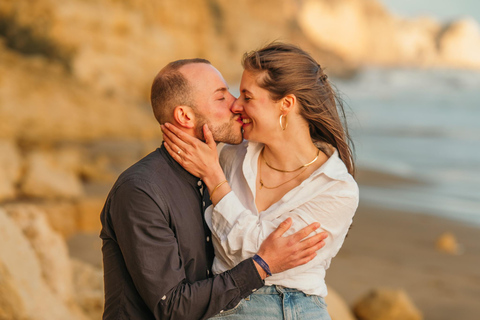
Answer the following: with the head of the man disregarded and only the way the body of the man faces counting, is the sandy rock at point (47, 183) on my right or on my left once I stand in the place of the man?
on my left

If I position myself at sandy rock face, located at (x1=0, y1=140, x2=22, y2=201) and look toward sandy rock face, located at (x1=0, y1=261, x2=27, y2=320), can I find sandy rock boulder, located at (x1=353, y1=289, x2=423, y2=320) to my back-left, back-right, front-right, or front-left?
front-left

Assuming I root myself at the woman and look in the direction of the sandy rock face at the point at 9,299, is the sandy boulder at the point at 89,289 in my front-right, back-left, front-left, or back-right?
front-right

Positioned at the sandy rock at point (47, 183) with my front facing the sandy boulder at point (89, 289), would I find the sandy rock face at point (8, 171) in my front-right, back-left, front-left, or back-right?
back-right

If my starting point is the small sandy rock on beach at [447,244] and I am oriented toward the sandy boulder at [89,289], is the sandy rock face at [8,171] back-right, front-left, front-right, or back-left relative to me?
front-right

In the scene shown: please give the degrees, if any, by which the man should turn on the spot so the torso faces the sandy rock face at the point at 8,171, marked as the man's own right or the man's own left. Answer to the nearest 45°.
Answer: approximately 135° to the man's own left

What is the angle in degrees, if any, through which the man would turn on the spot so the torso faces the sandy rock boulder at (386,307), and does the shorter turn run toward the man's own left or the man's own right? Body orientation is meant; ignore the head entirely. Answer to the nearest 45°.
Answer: approximately 45° to the man's own left

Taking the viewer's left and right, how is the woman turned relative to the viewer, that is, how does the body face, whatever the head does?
facing the viewer and to the left of the viewer

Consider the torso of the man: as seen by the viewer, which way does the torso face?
to the viewer's right

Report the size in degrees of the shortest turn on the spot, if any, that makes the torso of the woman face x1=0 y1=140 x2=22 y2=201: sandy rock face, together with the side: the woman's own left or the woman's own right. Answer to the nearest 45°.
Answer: approximately 90° to the woman's own right

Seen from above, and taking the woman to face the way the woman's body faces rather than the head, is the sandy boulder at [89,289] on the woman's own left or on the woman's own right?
on the woman's own right

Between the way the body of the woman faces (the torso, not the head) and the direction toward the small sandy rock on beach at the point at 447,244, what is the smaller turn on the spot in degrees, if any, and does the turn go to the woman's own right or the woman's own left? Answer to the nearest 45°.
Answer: approximately 180°
